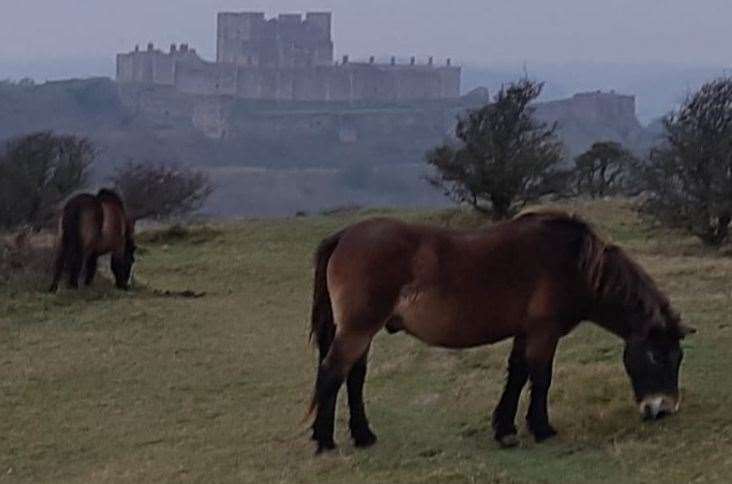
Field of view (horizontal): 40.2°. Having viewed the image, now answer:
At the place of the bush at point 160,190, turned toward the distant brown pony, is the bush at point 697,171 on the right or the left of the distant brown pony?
left

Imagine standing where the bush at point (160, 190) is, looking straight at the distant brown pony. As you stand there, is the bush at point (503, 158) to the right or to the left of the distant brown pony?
left

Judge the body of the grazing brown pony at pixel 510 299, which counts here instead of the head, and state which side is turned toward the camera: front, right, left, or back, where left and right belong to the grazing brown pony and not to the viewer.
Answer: right

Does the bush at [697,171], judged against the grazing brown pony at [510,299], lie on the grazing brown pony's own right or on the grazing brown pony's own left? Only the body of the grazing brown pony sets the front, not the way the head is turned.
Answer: on the grazing brown pony's own left

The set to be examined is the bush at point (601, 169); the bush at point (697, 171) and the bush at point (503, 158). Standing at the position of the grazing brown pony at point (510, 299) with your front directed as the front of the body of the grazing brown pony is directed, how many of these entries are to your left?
3

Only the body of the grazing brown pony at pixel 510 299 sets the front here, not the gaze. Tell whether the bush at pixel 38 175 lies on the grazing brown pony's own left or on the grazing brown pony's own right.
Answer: on the grazing brown pony's own left

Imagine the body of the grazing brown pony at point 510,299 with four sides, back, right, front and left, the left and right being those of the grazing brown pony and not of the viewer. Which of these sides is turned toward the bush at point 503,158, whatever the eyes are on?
left

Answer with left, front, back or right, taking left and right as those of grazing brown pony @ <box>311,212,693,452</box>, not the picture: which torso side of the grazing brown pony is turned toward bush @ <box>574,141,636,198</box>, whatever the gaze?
left
